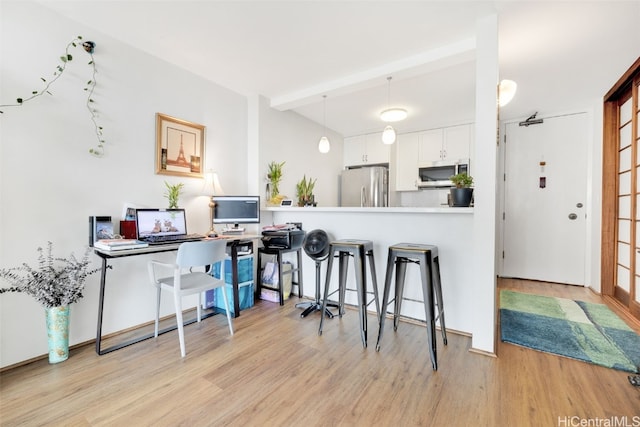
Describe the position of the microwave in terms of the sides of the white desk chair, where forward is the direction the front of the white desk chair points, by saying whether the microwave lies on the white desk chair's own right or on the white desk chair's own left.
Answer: on the white desk chair's own right

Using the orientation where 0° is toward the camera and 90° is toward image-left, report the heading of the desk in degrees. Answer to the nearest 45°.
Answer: approximately 315°

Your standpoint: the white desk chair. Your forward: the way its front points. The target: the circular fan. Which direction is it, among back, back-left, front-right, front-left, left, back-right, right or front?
back-right

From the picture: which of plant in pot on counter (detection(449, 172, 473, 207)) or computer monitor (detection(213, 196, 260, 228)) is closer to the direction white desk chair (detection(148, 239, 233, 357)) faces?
the computer monitor

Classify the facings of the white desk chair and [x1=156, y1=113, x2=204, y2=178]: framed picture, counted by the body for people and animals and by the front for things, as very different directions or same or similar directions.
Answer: very different directions

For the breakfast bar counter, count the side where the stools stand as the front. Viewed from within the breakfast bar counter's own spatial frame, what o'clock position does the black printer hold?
The black printer is roughly at 2 o'clock from the breakfast bar counter.

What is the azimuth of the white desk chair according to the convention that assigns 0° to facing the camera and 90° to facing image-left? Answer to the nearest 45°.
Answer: approximately 135°

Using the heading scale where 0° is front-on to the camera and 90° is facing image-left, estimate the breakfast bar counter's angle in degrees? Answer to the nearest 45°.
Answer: approximately 45°

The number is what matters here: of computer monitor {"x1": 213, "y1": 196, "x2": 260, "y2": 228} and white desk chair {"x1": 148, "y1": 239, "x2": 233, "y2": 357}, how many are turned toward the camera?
1
